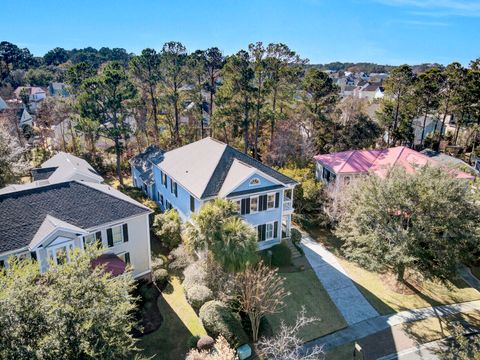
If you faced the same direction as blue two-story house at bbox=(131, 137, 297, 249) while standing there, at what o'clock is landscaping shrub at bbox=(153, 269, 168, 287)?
The landscaping shrub is roughly at 3 o'clock from the blue two-story house.

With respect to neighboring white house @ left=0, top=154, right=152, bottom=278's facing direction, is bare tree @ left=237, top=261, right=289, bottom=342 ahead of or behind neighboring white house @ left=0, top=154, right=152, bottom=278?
ahead

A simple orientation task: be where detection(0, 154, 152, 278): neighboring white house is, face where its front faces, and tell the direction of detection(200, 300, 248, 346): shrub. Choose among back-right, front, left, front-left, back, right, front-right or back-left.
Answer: front

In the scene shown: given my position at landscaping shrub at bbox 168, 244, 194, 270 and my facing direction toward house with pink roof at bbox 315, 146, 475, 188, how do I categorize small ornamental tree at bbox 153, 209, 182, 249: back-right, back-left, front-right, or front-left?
front-left

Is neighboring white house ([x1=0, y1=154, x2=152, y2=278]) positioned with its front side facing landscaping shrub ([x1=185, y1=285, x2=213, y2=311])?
yes

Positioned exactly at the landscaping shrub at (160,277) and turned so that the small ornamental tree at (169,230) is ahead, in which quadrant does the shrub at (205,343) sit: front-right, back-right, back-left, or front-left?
back-right

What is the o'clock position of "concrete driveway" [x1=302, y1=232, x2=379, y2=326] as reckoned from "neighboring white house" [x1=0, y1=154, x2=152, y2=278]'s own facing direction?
The concrete driveway is roughly at 11 o'clock from the neighboring white house.

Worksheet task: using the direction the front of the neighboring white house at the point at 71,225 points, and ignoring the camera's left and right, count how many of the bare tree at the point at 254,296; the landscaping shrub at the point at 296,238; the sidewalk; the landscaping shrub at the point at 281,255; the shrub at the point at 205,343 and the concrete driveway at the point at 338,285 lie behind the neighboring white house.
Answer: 0

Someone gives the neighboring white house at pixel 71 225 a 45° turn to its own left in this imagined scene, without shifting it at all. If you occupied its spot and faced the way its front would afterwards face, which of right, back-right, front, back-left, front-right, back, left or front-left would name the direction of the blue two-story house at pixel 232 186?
front

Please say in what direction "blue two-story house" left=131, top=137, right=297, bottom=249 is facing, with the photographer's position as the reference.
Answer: facing the viewer and to the right of the viewer

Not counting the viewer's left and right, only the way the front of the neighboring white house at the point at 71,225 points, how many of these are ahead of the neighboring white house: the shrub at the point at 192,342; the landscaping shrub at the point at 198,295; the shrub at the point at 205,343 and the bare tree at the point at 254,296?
4

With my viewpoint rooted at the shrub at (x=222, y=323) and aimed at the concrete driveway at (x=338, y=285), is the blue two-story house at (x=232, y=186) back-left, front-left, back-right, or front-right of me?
front-left

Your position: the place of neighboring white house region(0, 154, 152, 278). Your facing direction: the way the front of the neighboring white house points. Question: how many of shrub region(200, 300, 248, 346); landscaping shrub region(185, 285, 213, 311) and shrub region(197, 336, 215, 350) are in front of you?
3

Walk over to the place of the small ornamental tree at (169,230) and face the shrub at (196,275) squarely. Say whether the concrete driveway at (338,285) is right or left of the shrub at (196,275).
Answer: left
